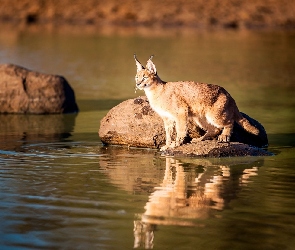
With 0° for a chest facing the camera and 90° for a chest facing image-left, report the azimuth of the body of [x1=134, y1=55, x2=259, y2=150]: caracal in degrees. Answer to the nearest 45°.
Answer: approximately 90°
